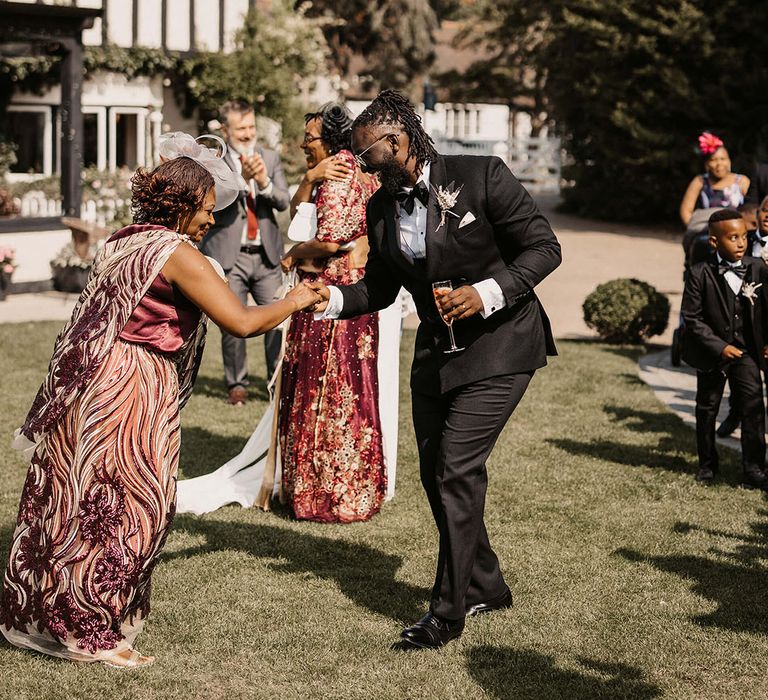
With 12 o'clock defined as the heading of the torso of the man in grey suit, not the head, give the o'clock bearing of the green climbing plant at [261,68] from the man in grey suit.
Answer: The green climbing plant is roughly at 6 o'clock from the man in grey suit.

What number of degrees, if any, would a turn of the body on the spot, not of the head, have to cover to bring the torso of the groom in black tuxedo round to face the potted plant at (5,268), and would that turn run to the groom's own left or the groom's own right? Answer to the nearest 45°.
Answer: approximately 90° to the groom's own right

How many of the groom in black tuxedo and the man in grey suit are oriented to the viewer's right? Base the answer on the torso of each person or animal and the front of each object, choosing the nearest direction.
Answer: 0

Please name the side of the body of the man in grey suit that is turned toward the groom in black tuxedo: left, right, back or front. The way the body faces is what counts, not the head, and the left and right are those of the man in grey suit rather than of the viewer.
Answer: front

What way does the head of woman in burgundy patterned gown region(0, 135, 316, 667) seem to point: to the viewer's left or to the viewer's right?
to the viewer's right

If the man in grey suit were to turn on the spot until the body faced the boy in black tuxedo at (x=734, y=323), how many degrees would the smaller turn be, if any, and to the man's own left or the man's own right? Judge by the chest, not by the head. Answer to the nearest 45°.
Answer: approximately 45° to the man's own left

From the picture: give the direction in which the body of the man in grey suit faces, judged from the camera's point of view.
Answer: toward the camera

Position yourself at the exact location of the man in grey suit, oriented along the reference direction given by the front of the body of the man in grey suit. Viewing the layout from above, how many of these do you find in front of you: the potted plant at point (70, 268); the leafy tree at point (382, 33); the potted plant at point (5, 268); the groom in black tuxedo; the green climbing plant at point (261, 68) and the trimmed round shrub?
1

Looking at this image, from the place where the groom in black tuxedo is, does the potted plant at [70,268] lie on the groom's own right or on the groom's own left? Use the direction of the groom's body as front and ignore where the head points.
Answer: on the groom's own right

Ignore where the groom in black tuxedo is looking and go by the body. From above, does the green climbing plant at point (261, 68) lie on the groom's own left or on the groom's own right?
on the groom's own right

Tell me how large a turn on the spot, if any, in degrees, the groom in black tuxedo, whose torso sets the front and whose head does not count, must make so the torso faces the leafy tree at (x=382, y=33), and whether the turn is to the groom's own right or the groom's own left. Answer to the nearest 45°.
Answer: approximately 135° to the groom's own right
